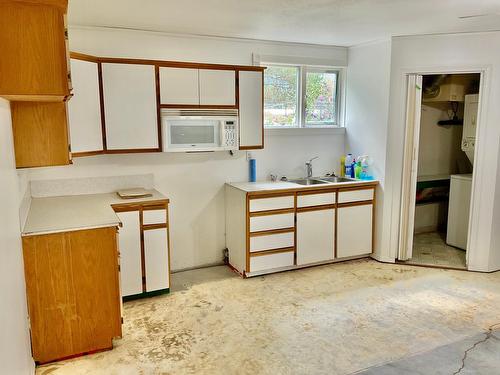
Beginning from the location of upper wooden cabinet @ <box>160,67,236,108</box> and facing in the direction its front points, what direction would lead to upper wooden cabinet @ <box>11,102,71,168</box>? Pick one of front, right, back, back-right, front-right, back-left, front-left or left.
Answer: front-right

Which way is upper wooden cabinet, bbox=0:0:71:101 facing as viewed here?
to the viewer's right

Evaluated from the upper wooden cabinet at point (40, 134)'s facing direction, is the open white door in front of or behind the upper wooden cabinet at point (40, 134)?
in front

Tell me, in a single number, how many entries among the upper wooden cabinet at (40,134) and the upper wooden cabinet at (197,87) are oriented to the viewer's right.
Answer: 1

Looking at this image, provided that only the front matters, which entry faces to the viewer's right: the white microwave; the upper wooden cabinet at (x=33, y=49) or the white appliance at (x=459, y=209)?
the upper wooden cabinet

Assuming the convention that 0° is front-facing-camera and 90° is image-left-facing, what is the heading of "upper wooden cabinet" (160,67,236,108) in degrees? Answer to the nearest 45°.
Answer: approximately 0°

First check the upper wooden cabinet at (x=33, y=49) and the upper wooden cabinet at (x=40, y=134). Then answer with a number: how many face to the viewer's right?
2

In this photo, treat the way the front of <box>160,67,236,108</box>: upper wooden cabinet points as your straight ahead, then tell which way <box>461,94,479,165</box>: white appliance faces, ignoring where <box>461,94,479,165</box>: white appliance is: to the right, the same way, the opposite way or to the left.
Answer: to the right

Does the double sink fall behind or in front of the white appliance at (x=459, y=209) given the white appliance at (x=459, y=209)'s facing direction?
in front

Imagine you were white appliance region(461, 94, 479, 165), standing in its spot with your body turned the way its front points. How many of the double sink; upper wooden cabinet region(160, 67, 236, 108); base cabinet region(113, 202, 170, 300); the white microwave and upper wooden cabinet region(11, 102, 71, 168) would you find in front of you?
5

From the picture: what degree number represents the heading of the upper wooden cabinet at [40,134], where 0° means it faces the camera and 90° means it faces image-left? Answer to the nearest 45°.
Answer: approximately 270°

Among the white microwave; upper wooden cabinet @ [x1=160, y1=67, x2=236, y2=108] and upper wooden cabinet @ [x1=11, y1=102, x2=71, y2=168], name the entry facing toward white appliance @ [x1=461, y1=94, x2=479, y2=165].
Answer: upper wooden cabinet @ [x1=11, y1=102, x2=71, y2=168]

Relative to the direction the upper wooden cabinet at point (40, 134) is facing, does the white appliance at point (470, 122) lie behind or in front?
in front

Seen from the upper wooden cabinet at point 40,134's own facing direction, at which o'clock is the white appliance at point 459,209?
The white appliance is roughly at 12 o'clock from the upper wooden cabinet.
